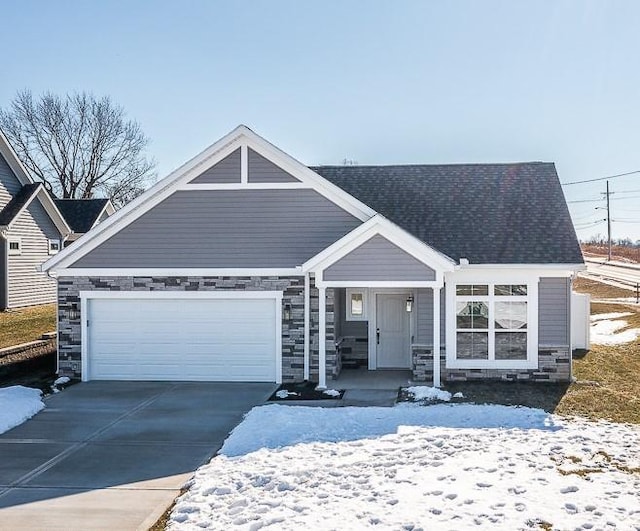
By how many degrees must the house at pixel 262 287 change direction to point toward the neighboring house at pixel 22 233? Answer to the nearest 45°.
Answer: approximately 135° to its right

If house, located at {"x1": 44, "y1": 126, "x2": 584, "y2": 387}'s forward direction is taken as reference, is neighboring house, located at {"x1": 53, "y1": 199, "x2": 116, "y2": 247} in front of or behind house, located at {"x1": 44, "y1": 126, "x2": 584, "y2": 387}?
behind

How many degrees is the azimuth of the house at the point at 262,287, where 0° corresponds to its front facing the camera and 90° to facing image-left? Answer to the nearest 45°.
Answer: approximately 0°
